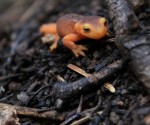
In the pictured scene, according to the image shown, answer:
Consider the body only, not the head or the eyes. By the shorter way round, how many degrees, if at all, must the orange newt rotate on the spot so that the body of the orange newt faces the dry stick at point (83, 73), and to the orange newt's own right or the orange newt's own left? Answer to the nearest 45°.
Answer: approximately 45° to the orange newt's own right

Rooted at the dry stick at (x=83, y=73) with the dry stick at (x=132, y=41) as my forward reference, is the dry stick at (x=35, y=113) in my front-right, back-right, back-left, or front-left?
back-right

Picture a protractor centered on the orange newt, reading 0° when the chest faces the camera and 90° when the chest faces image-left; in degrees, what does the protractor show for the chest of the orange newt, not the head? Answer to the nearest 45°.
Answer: approximately 315°

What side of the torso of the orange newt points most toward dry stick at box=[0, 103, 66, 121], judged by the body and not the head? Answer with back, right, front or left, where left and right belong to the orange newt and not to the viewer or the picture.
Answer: right

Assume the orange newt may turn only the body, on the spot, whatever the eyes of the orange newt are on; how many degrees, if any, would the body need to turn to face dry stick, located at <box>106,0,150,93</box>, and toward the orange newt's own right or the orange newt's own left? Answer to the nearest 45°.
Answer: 0° — it already faces it
